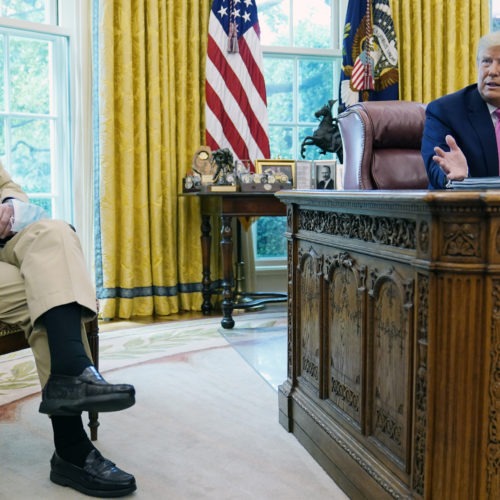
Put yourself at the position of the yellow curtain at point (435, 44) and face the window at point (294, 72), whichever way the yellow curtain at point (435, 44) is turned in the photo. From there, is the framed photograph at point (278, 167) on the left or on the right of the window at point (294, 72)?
left

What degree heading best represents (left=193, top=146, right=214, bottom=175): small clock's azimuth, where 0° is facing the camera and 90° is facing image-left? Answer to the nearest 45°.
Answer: approximately 0°

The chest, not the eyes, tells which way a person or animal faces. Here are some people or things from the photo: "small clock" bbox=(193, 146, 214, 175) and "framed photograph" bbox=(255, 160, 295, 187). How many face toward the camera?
2

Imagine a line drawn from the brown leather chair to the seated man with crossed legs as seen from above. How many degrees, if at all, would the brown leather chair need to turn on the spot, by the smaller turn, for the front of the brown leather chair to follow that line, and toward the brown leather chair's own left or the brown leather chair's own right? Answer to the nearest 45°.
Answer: approximately 90° to the brown leather chair's own right

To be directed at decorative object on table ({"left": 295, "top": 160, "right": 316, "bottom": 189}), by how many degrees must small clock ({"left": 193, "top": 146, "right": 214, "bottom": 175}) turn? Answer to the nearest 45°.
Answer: approximately 90° to its left

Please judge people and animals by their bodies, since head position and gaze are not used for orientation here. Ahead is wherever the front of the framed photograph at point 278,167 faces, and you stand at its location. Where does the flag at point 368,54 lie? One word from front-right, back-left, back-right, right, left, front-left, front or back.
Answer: back-left
